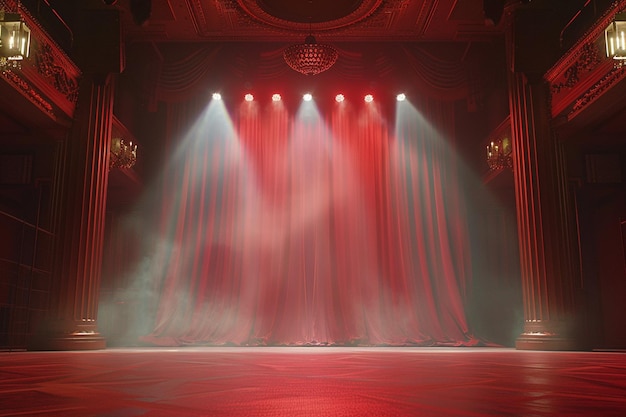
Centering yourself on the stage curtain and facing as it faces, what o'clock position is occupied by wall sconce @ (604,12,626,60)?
The wall sconce is roughly at 11 o'clock from the stage curtain.

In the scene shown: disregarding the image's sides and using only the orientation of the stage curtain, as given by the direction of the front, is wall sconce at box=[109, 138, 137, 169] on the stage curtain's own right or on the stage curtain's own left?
on the stage curtain's own right

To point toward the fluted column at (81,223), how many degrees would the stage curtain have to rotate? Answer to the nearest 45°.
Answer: approximately 45° to its right

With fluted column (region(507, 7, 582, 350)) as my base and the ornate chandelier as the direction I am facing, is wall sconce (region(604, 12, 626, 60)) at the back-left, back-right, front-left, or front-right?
back-left

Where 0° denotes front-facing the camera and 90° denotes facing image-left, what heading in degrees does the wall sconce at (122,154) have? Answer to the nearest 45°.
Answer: approximately 315°

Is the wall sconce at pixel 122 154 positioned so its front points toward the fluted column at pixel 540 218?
yes

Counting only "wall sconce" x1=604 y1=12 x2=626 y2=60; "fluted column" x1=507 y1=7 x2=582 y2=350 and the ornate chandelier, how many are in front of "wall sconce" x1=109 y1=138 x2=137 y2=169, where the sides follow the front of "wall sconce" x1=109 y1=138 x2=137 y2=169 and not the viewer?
3

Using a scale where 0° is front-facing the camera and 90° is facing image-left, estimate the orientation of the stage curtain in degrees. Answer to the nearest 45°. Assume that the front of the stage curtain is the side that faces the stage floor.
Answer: approximately 0°

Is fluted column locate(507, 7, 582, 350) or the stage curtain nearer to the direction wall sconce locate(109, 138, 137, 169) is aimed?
the fluted column

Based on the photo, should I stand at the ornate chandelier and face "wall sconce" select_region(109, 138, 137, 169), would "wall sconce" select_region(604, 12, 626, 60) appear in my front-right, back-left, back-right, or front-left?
back-left
